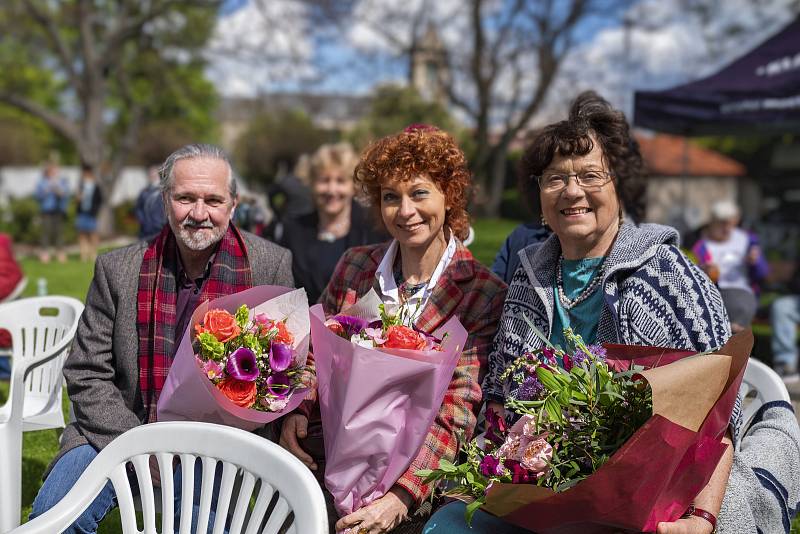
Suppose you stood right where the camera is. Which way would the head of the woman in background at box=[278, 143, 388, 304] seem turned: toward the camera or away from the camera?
toward the camera

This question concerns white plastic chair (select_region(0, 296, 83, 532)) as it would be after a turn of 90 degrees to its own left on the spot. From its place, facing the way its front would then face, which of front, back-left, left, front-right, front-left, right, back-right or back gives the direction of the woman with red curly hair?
front

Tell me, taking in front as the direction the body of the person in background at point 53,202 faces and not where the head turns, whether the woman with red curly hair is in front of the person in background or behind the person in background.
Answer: in front

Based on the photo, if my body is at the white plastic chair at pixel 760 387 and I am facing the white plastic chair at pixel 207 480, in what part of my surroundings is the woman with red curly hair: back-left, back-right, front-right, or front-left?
front-right

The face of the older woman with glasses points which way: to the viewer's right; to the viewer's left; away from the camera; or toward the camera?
toward the camera

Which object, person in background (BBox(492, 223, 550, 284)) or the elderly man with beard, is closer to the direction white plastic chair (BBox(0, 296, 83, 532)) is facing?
the elderly man with beard

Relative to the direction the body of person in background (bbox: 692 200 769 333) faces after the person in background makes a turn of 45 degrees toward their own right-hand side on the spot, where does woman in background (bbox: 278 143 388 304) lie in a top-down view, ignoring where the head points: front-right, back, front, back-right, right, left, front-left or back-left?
front

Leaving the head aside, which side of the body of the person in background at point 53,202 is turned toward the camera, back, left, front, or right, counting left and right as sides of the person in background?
front

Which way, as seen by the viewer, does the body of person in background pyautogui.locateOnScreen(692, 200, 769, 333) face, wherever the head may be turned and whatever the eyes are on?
toward the camera

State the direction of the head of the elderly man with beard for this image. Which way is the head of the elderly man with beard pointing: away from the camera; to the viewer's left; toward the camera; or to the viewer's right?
toward the camera

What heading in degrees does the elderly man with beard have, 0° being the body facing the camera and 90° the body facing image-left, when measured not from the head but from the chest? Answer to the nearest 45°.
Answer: approximately 0°

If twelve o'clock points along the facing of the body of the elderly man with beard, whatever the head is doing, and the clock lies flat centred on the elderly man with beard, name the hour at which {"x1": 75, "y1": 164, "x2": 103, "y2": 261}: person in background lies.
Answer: The person in background is roughly at 6 o'clock from the elderly man with beard.
